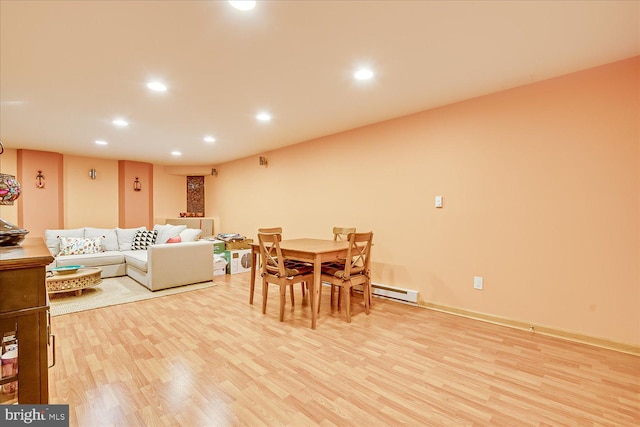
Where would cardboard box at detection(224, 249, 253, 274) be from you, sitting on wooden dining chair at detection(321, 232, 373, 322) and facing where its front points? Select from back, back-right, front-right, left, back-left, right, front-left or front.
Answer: front

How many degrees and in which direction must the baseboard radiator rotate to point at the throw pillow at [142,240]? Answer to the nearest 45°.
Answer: approximately 45° to its right

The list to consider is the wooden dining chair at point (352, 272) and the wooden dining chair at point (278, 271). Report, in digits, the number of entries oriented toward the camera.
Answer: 0

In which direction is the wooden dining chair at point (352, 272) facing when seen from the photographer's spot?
facing away from the viewer and to the left of the viewer

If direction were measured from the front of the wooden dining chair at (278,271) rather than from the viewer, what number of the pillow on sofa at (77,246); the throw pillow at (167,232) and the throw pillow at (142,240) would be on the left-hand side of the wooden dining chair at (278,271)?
3

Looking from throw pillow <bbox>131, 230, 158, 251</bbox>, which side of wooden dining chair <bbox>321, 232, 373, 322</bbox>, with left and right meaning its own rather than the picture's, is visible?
front

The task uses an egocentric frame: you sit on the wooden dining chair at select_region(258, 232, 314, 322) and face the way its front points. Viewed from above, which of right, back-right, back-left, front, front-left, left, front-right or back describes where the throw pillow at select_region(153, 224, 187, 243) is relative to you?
left

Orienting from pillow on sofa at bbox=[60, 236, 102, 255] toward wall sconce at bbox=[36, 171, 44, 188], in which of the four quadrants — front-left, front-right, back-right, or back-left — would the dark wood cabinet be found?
back-left

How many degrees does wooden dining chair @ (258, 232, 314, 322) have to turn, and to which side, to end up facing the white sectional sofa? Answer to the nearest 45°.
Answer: approximately 90° to its left

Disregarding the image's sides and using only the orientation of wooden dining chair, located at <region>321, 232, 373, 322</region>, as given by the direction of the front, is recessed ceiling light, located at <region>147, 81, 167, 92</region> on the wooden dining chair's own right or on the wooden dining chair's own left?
on the wooden dining chair's own left

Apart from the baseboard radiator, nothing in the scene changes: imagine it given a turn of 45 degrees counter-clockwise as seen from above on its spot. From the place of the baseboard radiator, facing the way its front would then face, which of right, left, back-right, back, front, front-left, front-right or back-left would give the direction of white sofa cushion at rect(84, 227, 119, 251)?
right

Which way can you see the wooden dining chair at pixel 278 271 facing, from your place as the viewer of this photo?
facing away from the viewer and to the right of the viewer

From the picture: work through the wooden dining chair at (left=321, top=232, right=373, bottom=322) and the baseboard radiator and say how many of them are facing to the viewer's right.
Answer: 0
